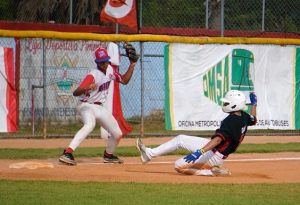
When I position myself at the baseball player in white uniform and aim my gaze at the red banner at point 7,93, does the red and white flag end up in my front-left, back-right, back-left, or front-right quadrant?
front-right

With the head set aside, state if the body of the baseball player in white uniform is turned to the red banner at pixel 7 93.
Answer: no

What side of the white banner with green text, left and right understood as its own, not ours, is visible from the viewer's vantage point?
front

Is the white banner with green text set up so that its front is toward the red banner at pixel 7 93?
no

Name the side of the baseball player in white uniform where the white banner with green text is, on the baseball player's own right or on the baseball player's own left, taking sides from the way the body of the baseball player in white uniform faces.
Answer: on the baseball player's own left

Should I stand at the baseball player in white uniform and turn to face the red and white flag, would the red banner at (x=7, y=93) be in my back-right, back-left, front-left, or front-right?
front-left

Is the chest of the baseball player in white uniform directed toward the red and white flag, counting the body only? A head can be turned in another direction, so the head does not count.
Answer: no

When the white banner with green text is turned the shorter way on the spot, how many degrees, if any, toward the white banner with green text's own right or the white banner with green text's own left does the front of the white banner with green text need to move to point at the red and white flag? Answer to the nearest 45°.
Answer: approximately 90° to the white banner with green text's own right

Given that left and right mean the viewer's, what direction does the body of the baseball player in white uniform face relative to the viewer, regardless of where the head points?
facing the viewer and to the right of the viewer

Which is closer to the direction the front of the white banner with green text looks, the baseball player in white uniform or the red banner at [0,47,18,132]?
the baseball player in white uniform

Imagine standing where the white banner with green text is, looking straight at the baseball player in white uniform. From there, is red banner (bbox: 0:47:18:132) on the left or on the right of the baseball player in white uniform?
right

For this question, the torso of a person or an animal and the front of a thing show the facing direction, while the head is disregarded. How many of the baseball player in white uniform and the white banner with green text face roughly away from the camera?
0
